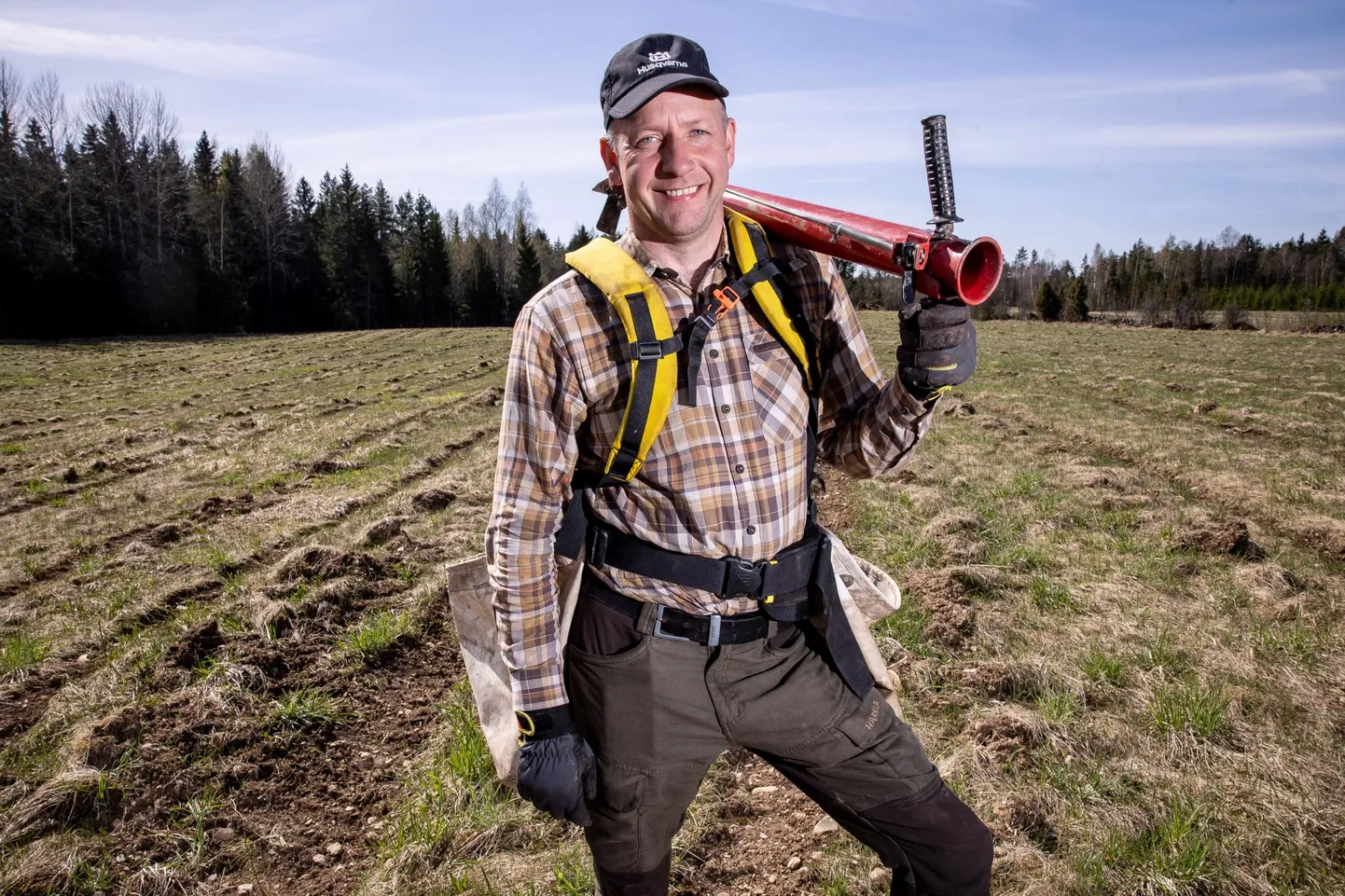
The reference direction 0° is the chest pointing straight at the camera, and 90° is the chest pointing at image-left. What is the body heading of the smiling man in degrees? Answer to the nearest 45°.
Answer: approximately 0°
